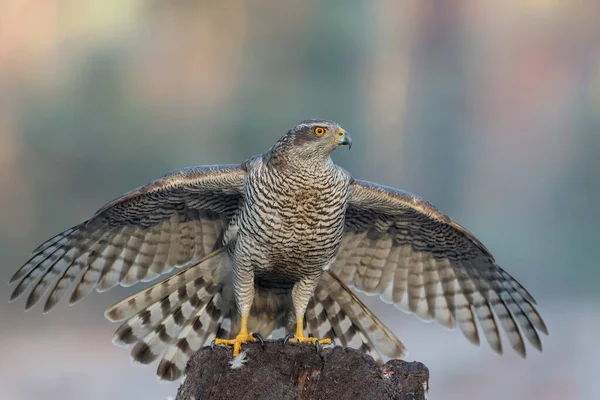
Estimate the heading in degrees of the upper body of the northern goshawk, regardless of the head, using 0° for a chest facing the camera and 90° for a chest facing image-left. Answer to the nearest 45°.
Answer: approximately 0°
